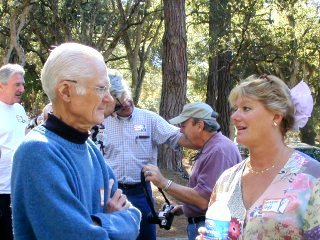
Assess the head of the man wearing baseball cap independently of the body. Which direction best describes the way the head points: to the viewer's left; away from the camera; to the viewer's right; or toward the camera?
to the viewer's left

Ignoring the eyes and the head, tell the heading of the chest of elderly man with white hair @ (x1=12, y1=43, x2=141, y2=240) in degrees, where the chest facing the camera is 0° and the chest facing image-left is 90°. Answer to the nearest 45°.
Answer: approximately 270°

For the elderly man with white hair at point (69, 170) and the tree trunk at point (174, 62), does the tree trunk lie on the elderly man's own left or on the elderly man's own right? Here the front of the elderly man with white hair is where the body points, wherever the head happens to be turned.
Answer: on the elderly man's own left

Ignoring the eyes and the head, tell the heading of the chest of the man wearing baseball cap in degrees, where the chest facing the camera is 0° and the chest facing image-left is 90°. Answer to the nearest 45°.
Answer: approximately 90°

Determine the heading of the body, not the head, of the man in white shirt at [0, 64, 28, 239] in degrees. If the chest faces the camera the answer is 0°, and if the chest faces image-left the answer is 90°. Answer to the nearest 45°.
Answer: approximately 315°

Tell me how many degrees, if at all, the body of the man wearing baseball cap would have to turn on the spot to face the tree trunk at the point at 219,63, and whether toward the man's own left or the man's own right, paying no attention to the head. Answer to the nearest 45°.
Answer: approximately 90° to the man's own right

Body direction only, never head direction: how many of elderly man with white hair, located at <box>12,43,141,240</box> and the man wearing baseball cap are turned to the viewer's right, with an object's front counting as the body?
1

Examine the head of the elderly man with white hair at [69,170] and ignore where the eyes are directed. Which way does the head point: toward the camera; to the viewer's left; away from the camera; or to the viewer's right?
to the viewer's right

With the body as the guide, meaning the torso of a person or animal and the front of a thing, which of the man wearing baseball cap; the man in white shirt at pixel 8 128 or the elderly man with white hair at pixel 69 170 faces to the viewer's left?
the man wearing baseball cap

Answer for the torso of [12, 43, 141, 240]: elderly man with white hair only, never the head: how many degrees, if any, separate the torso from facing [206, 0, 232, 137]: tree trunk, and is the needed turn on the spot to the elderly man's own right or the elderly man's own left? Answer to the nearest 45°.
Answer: approximately 90° to the elderly man's own left
